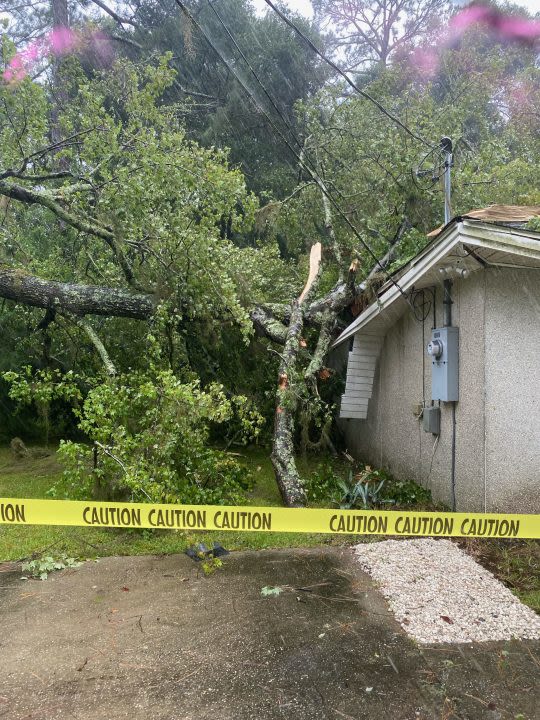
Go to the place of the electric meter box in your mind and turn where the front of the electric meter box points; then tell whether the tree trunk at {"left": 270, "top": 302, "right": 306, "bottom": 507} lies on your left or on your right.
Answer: on your right

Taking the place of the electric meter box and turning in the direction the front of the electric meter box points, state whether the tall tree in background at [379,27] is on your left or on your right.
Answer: on your right

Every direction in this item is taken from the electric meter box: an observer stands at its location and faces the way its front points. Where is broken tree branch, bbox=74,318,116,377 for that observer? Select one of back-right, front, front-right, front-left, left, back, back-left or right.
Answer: front-right

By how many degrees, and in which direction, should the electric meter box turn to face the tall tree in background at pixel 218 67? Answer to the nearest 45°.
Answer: approximately 90° to its right

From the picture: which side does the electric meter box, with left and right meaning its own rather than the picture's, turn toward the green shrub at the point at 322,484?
right

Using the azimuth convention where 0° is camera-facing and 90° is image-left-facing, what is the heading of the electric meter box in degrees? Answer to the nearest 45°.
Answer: approximately 45°

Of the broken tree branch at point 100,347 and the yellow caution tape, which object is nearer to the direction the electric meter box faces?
the yellow caution tape

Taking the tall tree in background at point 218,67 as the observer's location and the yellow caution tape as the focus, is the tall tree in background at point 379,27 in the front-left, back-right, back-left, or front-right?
back-left

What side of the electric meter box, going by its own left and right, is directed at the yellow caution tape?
front

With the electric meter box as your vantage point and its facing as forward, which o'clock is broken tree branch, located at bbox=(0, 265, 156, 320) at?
The broken tree branch is roughly at 2 o'clock from the electric meter box.

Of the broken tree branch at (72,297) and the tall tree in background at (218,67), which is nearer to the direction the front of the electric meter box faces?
the broken tree branch
